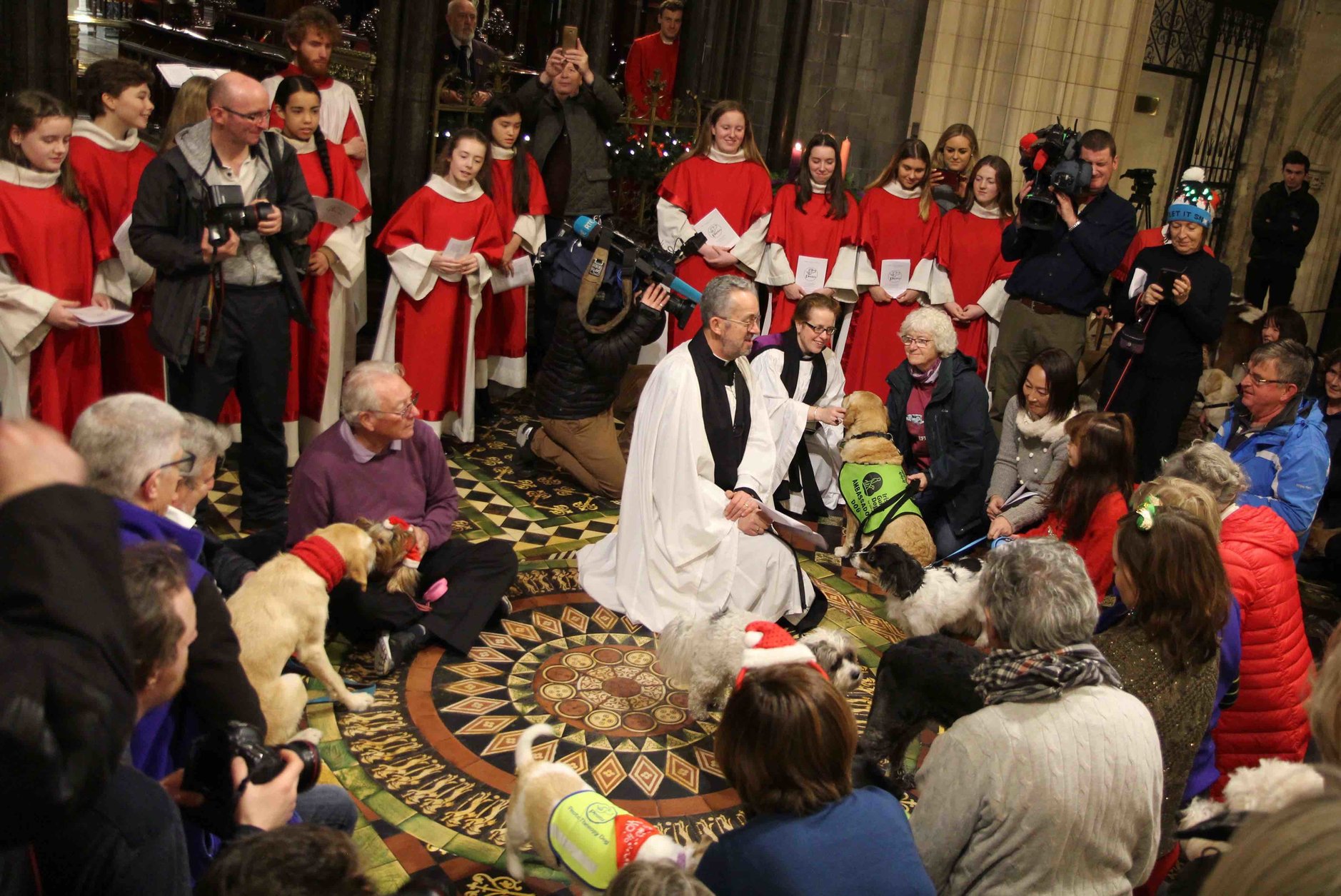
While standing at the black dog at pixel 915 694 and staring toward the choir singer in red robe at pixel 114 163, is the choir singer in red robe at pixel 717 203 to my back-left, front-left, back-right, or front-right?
front-right

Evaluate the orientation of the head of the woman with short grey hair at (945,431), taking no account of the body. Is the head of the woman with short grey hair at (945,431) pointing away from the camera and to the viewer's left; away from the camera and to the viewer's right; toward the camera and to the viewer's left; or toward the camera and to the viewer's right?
toward the camera and to the viewer's left

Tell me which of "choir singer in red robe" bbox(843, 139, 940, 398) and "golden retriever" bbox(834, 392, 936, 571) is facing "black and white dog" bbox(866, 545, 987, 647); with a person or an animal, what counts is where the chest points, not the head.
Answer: the choir singer in red robe

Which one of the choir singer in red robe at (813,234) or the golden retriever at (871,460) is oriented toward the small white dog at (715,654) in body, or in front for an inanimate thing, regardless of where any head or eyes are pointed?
the choir singer in red robe

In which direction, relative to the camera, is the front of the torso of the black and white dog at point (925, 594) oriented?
to the viewer's left

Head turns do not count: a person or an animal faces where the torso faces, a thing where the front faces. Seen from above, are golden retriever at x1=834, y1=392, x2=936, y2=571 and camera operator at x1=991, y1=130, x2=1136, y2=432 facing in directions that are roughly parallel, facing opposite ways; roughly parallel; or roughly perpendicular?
roughly perpendicular

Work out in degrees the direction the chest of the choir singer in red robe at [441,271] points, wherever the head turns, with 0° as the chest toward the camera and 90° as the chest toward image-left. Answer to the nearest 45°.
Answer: approximately 315°

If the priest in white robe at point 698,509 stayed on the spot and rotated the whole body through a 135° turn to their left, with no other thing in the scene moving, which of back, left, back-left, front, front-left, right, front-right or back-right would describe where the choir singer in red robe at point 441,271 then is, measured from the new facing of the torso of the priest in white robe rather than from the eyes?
front-left

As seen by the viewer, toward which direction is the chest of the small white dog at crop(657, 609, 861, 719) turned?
to the viewer's right

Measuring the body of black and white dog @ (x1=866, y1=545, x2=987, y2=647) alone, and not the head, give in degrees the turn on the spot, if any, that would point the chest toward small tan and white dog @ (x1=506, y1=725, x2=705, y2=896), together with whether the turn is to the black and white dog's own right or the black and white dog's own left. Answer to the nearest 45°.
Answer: approximately 90° to the black and white dog's own left

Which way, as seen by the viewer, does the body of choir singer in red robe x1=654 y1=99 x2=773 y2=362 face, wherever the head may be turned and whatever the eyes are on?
toward the camera

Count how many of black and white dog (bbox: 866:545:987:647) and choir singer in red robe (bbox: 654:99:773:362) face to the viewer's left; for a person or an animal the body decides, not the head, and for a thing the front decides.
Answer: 1

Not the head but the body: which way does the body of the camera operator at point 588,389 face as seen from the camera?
to the viewer's right
